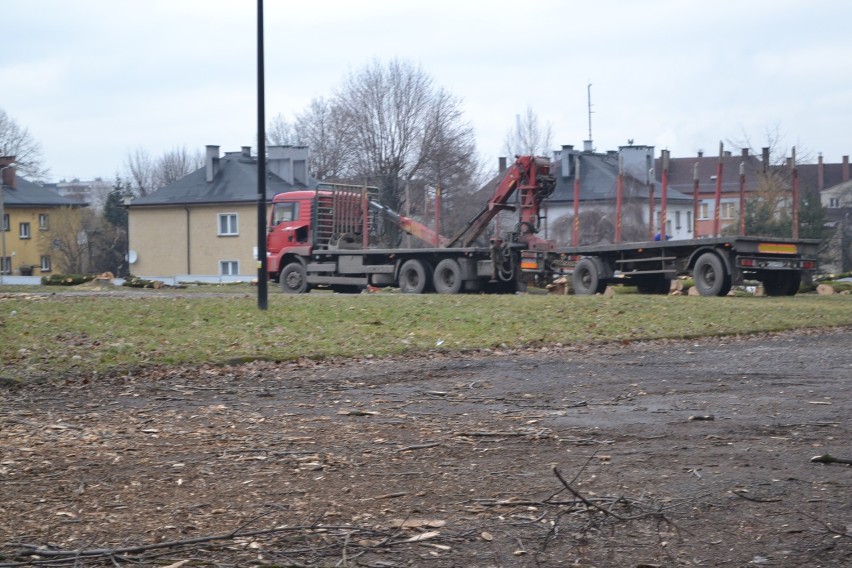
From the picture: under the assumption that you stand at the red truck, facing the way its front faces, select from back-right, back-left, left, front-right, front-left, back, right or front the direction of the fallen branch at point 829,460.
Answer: back-left

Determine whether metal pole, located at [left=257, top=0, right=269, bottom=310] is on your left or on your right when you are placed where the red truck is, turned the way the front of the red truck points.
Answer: on your left

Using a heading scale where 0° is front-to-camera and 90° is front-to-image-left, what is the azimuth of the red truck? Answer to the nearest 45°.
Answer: approximately 135°

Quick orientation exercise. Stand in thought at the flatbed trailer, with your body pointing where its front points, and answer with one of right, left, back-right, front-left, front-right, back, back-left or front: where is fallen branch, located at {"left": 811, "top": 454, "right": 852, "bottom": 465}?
back-left

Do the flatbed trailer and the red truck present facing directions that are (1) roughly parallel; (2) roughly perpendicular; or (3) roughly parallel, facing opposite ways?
roughly parallel

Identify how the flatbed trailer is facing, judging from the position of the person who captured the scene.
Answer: facing away from the viewer and to the left of the viewer
